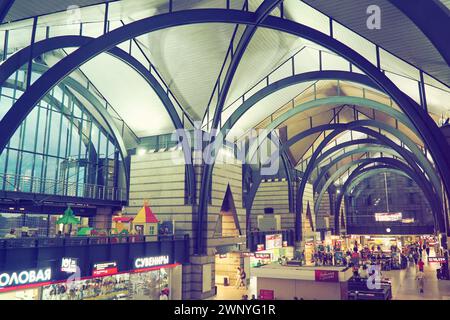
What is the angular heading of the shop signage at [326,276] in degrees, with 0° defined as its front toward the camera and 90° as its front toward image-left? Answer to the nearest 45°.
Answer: approximately 0°

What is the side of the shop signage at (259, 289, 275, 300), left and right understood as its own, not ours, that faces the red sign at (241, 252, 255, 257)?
back

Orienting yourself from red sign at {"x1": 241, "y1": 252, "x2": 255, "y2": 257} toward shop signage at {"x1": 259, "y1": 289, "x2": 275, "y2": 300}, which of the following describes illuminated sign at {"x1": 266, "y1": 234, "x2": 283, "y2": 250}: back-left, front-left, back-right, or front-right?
back-left

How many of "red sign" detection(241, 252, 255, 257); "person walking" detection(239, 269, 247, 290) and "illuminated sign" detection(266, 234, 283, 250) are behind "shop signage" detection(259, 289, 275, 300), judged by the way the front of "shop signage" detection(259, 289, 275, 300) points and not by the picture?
3

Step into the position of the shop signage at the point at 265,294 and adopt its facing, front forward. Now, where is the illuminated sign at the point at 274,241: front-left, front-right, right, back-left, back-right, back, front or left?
back

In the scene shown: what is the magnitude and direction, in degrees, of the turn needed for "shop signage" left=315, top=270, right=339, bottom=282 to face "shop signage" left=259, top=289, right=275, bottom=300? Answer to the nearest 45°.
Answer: approximately 90° to its right

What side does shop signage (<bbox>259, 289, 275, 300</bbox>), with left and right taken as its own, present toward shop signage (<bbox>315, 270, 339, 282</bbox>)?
left

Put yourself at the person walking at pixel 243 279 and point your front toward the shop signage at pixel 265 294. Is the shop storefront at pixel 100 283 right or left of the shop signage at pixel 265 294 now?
right

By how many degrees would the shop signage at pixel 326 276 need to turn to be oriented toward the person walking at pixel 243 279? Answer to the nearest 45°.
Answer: approximately 135° to its right

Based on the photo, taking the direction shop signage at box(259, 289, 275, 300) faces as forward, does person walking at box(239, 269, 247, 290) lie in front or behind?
behind

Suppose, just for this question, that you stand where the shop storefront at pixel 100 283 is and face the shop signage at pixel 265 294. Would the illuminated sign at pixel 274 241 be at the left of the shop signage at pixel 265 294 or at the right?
left

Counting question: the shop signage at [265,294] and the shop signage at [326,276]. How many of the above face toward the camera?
2

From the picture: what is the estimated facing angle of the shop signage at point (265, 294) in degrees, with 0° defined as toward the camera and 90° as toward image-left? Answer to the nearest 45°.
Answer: approximately 0°
